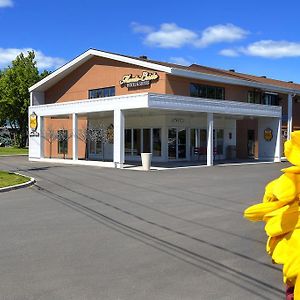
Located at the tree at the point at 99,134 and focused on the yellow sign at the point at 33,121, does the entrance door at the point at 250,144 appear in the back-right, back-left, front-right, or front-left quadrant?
back-right

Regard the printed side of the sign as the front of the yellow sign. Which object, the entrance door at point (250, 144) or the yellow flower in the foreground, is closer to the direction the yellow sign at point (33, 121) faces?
the yellow flower in the foreground
